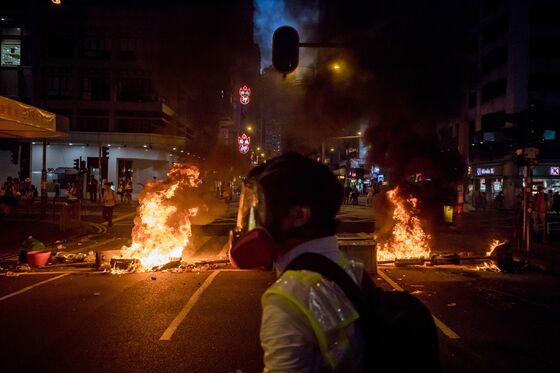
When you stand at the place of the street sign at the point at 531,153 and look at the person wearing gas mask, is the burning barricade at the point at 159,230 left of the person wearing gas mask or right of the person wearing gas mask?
right

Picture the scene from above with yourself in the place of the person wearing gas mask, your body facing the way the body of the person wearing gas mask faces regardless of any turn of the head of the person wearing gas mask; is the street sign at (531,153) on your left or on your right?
on your right

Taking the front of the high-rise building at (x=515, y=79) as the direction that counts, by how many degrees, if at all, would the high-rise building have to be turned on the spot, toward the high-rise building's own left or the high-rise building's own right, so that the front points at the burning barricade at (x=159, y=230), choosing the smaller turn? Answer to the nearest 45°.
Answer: approximately 45° to the high-rise building's own left

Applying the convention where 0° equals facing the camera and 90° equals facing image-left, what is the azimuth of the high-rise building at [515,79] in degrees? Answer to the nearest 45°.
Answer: approximately 45°

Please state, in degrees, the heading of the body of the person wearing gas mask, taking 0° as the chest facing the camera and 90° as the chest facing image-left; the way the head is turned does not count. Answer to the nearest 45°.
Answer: approximately 90°

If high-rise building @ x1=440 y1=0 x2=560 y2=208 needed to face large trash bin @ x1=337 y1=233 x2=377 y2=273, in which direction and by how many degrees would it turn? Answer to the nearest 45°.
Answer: approximately 45° to its left

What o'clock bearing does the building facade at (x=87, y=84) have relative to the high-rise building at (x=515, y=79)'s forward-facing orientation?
The building facade is roughly at 1 o'clock from the high-rise building.
